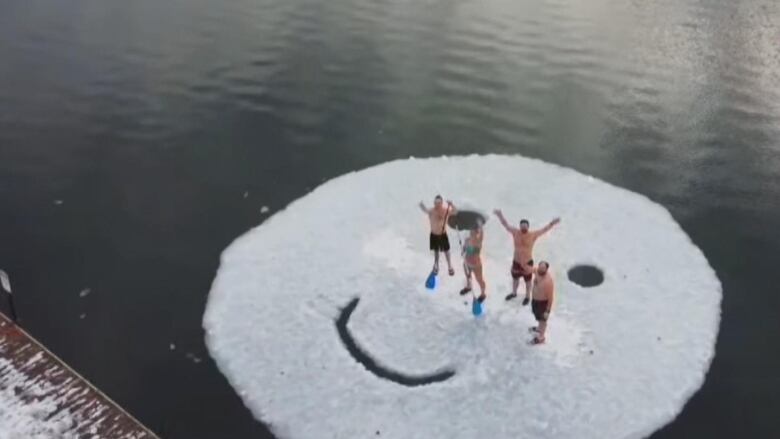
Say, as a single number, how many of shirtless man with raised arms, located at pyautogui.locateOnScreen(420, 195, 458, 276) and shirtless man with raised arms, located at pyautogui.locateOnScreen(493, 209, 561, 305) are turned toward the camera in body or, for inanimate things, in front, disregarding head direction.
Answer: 2

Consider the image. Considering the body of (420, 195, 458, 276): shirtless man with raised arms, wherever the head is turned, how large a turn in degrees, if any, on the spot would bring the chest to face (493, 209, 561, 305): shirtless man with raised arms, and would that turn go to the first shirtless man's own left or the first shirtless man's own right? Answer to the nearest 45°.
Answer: approximately 45° to the first shirtless man's own left

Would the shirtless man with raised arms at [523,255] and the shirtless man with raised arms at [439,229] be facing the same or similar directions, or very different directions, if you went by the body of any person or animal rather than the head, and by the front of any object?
same or similar directions

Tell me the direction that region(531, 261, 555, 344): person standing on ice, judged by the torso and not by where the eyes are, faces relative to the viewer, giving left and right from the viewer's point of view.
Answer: facing the viewer and to the left of the viewer

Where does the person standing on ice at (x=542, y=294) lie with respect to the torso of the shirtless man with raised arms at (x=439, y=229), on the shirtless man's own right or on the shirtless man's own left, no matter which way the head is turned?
on the shirtless man's own left

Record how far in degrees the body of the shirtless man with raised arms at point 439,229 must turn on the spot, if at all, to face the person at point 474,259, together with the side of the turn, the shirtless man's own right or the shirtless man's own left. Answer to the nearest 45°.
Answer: approximately 45° to the shirtless man's own left

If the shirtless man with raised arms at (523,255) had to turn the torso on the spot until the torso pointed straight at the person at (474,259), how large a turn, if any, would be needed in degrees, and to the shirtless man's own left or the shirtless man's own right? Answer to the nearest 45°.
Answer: approximately 90° to the shirtless man's own right

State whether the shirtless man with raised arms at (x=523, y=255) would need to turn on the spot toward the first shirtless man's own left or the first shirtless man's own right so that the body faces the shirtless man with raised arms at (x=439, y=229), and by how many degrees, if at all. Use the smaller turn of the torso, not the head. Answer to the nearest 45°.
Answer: approximately 90° to the first shirtless man's own right

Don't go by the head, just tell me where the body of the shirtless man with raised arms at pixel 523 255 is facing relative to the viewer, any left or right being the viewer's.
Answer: facing the viewer

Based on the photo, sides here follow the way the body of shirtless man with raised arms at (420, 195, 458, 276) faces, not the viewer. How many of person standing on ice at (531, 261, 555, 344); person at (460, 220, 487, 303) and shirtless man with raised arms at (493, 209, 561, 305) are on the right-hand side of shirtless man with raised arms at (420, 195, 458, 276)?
0

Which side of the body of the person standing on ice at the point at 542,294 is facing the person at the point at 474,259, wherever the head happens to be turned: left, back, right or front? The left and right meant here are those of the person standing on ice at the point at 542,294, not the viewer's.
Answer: right
